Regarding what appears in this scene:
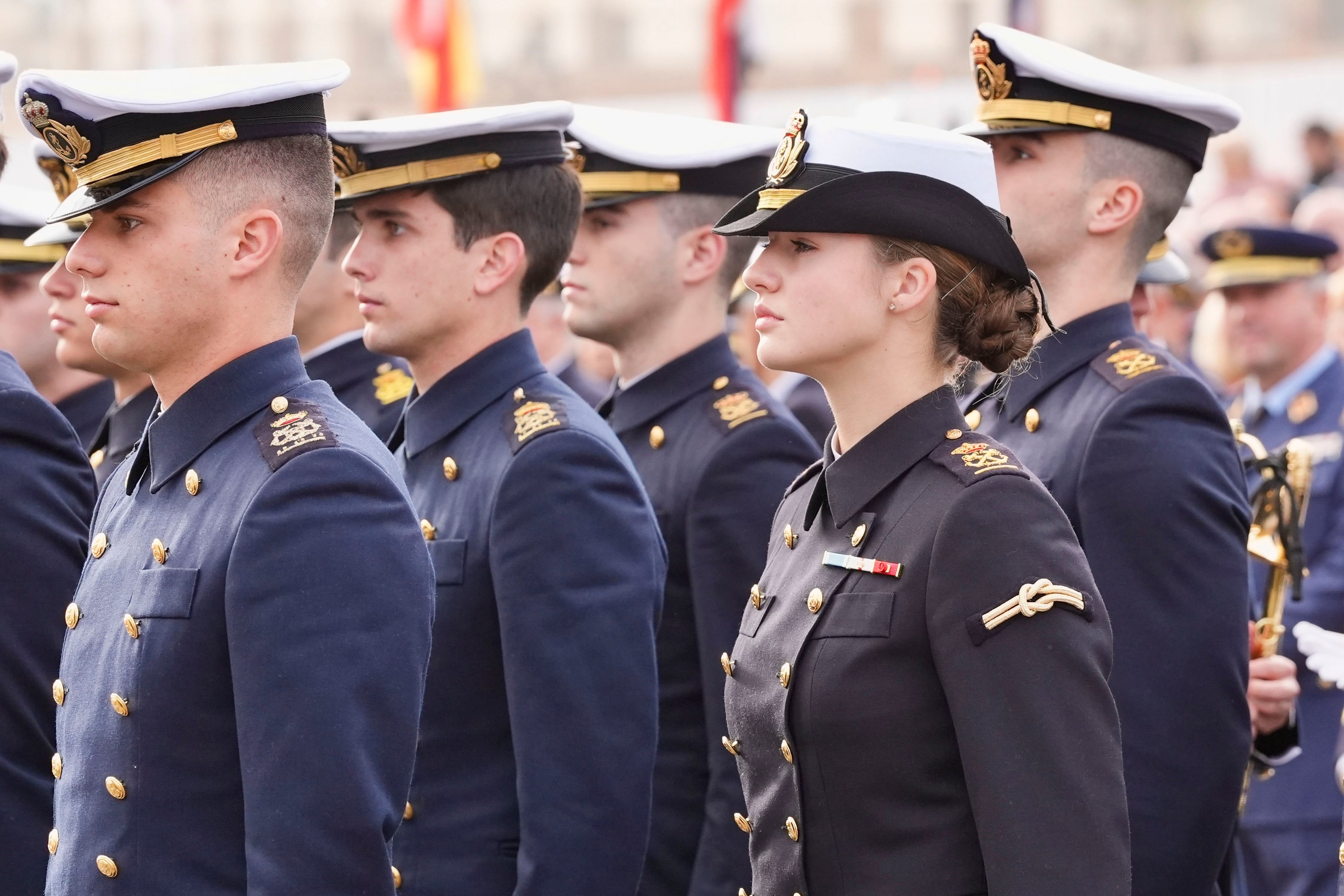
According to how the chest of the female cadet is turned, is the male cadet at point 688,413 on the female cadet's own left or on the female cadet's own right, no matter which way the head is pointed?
on the female cadet's own right

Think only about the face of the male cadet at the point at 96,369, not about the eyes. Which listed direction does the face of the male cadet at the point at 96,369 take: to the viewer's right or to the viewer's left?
to the viewer's left

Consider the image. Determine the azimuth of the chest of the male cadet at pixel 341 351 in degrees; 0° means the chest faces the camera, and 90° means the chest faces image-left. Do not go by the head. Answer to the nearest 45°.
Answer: approximately 45°

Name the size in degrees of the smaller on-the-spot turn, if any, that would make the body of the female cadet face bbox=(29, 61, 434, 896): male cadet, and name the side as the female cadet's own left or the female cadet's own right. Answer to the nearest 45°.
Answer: approximately 45° to the female cadet's own right

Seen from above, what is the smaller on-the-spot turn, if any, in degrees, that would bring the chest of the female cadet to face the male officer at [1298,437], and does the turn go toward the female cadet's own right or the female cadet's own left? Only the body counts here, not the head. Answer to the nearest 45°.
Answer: approximately 135° to the female cadet's own right

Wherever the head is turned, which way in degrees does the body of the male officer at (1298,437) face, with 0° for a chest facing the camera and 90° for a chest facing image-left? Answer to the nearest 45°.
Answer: approximately 45°

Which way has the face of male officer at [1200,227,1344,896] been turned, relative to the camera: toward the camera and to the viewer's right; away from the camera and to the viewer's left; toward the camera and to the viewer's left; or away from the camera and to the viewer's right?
toward the camera and to the viewer's left

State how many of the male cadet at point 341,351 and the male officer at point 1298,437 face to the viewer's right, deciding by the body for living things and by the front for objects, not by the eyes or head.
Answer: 0

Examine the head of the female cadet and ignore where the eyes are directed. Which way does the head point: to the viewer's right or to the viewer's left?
to the viewer's left

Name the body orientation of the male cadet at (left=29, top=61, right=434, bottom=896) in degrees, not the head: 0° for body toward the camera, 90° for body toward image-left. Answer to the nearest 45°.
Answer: approximately 45°
